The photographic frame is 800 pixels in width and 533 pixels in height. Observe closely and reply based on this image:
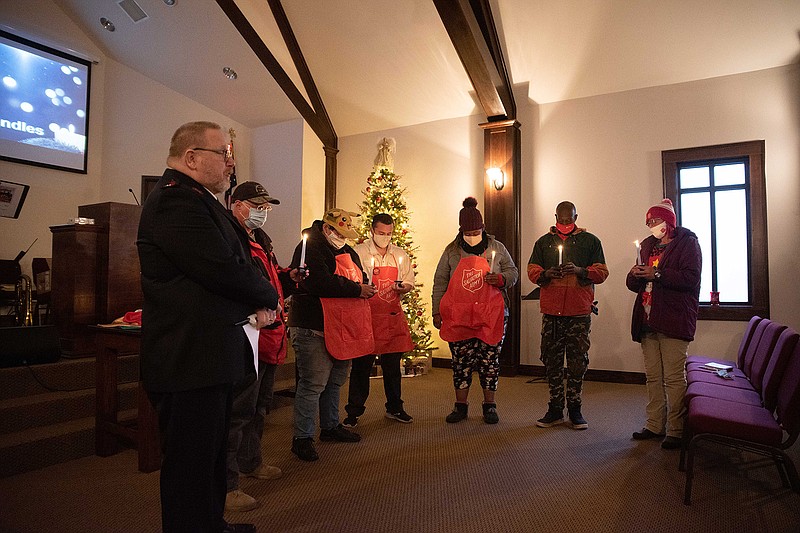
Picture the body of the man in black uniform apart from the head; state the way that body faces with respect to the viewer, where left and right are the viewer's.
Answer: facing to the right of the viewer

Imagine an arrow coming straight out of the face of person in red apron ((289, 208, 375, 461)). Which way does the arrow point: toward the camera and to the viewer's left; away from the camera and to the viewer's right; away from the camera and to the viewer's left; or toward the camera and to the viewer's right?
toward the camera and to the viewer's right

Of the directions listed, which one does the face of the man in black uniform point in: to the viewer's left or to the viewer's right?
to the viewer's right

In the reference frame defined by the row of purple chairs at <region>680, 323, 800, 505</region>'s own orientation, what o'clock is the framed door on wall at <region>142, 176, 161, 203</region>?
The framed door on wall is roughly at 12 o'clock from the row of purple chairs.

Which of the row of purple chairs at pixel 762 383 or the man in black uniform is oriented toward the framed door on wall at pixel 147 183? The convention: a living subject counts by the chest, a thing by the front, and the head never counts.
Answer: the row of purple chairs

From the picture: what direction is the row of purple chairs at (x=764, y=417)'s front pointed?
to the viewer's left

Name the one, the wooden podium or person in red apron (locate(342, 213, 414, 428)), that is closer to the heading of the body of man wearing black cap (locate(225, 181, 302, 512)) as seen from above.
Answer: the person in red apron

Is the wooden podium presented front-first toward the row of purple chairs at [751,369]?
yes

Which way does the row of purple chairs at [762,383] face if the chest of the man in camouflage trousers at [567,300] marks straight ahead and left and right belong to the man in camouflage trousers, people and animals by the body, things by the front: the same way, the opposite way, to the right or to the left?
to the right

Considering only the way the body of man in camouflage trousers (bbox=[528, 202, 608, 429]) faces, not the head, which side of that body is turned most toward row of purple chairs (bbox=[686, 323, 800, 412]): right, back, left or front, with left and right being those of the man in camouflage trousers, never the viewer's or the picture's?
left

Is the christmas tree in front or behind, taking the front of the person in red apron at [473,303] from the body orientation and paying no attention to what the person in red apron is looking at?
behind

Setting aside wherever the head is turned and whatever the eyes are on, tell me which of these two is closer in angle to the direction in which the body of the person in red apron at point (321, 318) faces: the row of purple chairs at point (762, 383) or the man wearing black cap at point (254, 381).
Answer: the row of purple chairs
